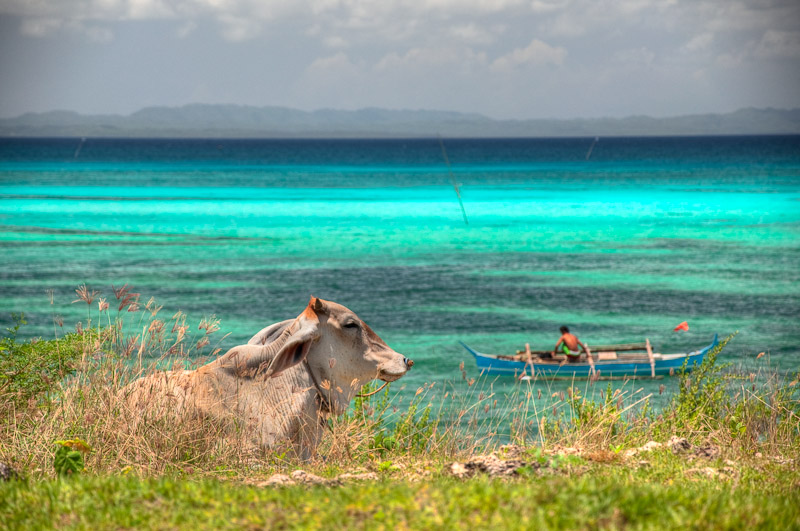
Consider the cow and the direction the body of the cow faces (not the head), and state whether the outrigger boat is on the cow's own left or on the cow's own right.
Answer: on the cow's own left

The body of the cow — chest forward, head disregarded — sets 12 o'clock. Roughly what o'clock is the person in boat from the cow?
The person in boat is roughly at 10 o'clock from the cow.

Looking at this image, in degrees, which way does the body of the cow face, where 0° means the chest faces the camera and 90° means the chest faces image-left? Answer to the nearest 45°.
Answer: approximately 270°
